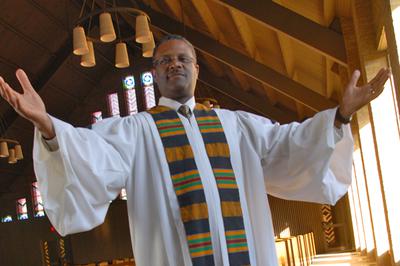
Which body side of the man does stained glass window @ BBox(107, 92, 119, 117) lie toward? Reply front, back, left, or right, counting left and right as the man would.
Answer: back

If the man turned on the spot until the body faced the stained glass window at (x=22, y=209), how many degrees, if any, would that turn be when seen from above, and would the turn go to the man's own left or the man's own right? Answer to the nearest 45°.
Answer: approximately 180°

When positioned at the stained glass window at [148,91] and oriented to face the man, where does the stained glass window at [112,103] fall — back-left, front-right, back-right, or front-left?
back-right

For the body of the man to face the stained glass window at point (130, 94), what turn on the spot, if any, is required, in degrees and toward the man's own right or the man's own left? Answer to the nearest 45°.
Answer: approximately 180°

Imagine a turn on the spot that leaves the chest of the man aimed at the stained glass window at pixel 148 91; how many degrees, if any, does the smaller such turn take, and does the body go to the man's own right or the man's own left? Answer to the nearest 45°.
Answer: approximately 180°

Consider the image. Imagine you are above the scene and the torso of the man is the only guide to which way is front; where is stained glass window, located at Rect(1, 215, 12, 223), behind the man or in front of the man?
behind

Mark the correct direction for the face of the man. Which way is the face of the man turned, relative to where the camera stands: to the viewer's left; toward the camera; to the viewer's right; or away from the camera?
toward the camera

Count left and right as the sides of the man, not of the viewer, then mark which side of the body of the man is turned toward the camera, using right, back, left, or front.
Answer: front
